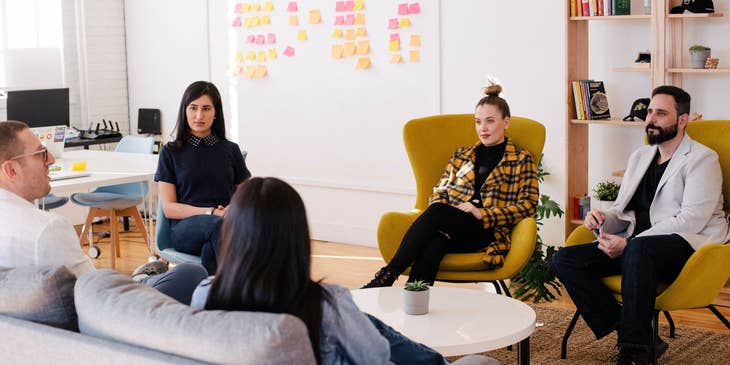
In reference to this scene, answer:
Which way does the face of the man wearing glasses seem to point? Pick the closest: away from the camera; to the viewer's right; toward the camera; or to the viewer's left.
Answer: to the viewer's right

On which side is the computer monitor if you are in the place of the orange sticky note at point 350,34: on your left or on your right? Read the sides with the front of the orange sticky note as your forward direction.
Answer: on your right

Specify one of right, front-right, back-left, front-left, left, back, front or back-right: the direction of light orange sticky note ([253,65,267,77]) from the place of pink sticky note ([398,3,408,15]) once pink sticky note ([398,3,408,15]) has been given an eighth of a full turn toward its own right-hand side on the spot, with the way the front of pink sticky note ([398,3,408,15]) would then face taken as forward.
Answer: right

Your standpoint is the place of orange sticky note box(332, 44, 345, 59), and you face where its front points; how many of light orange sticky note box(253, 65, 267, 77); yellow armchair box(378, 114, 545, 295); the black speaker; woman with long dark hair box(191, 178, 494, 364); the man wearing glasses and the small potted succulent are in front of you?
4

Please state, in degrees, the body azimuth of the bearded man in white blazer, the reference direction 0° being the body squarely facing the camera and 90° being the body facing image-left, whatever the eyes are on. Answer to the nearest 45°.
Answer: approximately 45°

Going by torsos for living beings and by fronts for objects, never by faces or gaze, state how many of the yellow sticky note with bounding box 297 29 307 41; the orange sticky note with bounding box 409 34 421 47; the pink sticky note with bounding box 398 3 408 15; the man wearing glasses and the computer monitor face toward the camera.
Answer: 4

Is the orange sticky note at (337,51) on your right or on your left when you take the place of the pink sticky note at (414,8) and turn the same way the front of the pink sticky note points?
on your right

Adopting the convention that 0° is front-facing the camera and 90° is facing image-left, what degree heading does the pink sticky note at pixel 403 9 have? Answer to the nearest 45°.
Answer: approximately 0°

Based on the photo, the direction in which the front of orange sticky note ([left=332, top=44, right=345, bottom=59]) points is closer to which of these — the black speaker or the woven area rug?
the woven area rug

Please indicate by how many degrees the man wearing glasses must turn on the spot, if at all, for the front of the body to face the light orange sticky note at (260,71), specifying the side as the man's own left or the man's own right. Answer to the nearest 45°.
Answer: approximately 45° to the man's own left

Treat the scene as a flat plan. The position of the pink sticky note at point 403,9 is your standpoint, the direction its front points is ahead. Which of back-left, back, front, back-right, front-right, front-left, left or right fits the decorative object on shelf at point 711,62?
front-left

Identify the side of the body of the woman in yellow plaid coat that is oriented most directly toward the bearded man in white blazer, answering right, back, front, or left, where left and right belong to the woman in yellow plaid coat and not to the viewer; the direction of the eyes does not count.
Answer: left
